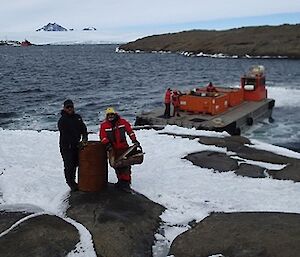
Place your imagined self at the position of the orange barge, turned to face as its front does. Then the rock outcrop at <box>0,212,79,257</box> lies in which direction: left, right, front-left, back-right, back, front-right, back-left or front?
front-left

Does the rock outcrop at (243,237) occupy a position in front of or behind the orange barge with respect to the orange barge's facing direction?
in front

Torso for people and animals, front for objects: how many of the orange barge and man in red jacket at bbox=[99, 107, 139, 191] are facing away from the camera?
0

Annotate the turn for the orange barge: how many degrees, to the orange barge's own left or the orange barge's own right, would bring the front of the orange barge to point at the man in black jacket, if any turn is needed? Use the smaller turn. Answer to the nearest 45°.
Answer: approximately 45° to the orange barge's own left

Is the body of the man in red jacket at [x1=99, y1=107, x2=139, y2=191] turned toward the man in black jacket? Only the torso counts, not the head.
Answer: no

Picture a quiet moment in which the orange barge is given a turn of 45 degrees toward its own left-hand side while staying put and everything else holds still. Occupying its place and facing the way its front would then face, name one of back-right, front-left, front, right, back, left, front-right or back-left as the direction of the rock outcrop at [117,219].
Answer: front

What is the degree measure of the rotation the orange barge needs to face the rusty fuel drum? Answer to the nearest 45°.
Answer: approximately 45° to its left

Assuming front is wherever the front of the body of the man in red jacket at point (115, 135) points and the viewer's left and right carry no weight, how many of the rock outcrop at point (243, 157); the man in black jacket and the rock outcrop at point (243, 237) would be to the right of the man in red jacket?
1

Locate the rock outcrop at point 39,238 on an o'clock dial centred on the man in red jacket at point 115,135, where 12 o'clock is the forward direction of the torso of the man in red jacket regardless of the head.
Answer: The rock outcrop is roughly at 1 o'clock from the man in red jacket.

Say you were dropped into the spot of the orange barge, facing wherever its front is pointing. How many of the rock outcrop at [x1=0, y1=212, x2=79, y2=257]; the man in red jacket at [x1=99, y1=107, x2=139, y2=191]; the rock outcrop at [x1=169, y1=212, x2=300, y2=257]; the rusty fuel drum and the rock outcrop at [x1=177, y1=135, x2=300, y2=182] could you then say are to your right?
0

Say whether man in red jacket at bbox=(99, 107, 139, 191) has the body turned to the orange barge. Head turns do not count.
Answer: no

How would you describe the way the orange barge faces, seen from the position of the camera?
facing the viewer and to the left of the viewer

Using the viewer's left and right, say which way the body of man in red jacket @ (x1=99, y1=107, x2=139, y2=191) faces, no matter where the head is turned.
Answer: facing the viewer
